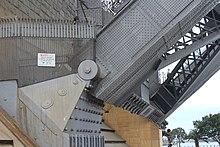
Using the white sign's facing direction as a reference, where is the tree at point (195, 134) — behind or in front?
behind

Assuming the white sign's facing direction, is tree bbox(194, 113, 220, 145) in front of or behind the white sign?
behind

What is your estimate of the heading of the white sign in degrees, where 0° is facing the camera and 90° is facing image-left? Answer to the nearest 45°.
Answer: approximately 0°
